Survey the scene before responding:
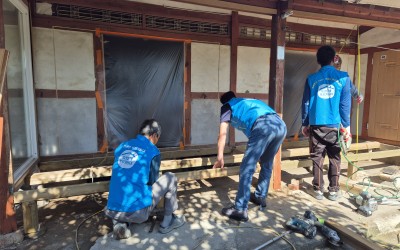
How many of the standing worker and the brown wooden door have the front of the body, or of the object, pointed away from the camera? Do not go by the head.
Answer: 1

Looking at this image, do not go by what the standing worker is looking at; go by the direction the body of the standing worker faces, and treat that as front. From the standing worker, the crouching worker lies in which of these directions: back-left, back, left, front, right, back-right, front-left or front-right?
back-left

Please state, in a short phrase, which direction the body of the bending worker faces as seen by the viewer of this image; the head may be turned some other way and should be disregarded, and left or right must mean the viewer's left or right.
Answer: facing away from the viewer and to the left of the viewer

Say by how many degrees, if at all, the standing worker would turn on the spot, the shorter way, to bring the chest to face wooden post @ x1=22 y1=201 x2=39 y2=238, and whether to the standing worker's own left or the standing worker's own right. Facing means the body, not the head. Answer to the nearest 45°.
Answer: approximately 135° to the standing worker's own left

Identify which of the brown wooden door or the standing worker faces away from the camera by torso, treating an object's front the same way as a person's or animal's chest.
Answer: the standing worker

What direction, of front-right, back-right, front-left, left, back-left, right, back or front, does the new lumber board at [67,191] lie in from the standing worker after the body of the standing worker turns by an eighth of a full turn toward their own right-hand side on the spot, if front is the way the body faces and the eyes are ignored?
back

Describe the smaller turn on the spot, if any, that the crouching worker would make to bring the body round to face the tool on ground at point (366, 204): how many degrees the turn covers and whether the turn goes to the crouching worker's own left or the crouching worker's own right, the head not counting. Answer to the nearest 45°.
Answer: approximately 45° to the crouching worker's own right

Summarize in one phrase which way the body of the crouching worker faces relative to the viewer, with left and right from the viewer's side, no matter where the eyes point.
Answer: facing away from the viewer and to the right of the viewer

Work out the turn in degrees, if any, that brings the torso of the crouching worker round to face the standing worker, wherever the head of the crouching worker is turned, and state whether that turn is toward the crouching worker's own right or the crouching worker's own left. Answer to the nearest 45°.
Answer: approximately 45° to the crouching worker's own right

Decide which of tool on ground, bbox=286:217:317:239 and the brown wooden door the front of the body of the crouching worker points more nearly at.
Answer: the brown wooden door

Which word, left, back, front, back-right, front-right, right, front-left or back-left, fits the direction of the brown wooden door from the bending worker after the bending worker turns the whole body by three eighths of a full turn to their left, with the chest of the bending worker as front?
back-left

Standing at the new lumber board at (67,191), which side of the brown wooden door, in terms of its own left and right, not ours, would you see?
front

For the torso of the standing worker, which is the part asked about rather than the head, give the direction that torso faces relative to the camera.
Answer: away from the camera

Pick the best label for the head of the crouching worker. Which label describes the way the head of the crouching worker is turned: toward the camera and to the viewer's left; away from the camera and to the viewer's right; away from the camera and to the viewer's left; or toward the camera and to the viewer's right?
away from the camera and to the viewer's right
